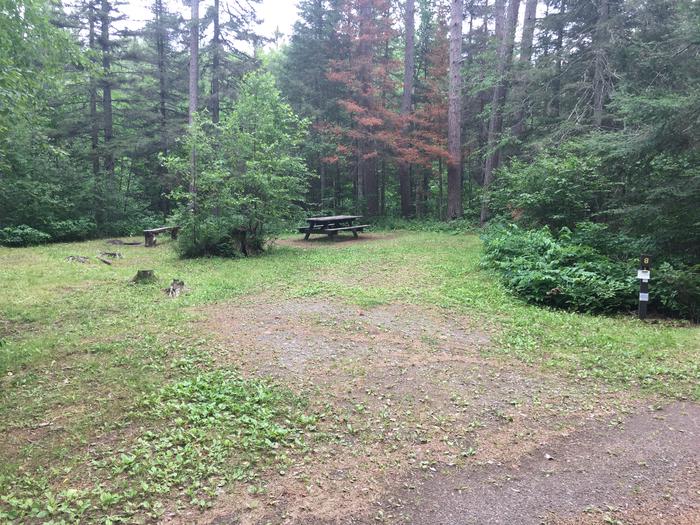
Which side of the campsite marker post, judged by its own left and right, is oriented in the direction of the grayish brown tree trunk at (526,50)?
back

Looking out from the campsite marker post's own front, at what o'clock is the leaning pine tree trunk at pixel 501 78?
The leaning pine tree trunk is roughly at 5 o'clock from the campsite marker post.

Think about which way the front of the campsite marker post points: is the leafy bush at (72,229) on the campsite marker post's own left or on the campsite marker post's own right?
on the campsite marker post's own right

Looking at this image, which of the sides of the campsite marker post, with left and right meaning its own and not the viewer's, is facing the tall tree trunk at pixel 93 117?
right

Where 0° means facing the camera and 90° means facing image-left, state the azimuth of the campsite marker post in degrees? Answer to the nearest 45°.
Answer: approximately 0°

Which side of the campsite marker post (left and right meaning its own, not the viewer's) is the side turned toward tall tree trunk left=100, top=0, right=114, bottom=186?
right

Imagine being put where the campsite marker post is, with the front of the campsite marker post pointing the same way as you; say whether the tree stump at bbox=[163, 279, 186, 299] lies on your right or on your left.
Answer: on your right

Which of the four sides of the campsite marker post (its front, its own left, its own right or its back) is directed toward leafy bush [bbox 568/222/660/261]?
back

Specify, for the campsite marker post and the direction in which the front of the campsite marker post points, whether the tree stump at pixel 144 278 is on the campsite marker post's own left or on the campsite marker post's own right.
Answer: on the campsite marker post's own right

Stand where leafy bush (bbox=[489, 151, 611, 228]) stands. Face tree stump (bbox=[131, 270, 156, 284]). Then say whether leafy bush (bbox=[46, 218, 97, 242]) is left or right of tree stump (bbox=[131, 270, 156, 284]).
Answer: right

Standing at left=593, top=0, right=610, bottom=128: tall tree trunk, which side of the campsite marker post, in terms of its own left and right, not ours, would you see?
back

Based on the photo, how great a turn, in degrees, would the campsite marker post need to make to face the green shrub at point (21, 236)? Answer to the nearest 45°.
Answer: approximately 90° to its right
